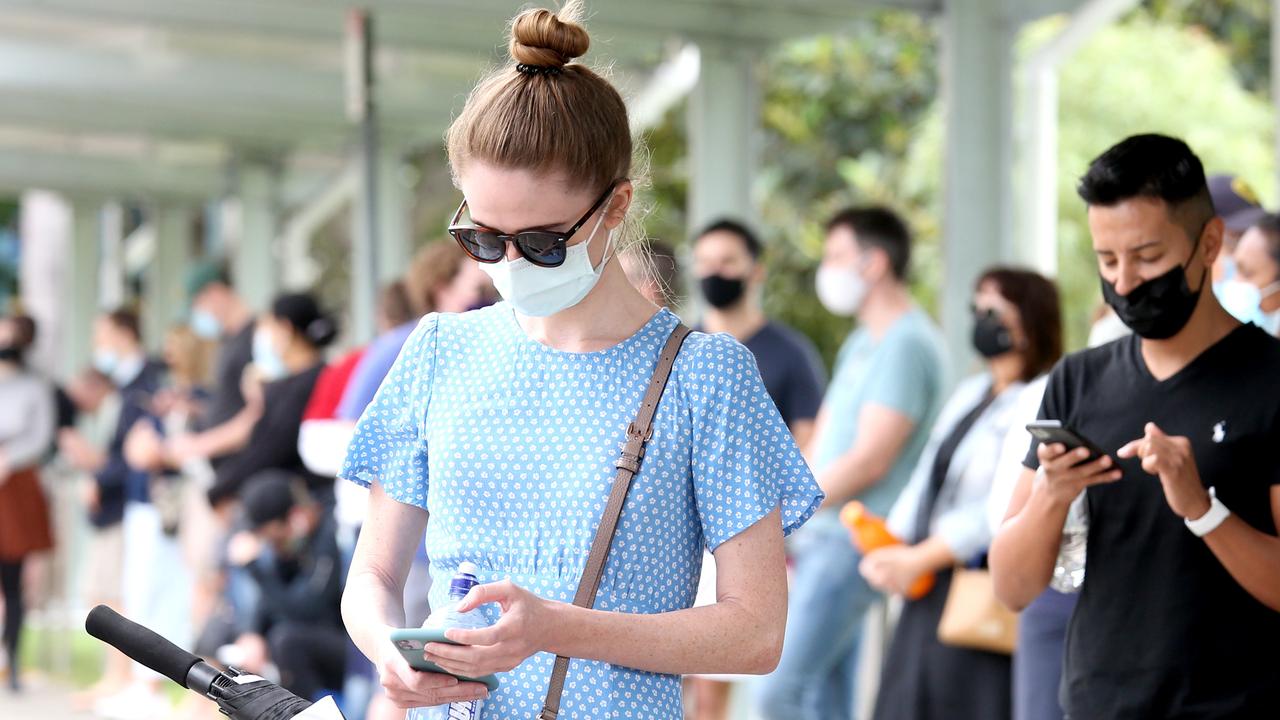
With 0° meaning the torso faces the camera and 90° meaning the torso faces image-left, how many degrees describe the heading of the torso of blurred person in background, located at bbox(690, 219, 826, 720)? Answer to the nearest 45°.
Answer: approximately 45°

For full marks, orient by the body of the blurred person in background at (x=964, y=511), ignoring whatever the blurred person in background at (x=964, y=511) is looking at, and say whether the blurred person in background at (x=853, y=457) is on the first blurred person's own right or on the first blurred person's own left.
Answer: on the first blurred person's own right

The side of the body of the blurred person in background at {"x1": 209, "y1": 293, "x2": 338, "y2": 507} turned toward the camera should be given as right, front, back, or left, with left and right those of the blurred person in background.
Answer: left

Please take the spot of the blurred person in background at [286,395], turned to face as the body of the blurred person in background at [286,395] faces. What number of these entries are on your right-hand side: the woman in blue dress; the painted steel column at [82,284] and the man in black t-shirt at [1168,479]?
1

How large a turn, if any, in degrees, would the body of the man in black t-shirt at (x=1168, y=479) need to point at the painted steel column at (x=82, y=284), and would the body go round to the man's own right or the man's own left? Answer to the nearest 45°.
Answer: approximately 90° to the man's own right

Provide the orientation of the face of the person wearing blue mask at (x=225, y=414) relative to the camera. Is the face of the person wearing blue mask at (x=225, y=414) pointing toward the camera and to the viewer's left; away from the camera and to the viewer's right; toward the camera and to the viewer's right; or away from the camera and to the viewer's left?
toward the camera and to the viewer's left

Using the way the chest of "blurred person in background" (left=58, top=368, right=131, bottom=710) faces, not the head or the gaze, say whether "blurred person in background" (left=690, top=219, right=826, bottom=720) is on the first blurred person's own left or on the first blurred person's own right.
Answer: on the first blurred person's own left

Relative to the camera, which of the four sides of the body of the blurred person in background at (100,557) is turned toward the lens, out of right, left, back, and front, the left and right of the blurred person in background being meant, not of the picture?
left
